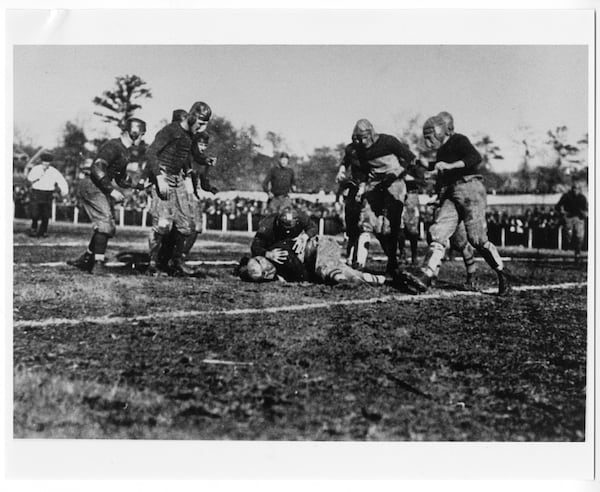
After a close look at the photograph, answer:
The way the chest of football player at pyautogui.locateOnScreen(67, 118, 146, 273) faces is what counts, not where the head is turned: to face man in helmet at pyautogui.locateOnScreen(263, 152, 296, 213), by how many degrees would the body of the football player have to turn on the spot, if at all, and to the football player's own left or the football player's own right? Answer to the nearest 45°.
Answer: approximately 90° to the football player's own left

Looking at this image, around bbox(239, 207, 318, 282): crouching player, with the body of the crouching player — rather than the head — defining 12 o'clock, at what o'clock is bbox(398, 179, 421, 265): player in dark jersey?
The player in dark jersey is roughly at 9 o'clock from the crouching player.

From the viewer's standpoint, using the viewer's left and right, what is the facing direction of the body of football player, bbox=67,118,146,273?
facing to the right of the viewer

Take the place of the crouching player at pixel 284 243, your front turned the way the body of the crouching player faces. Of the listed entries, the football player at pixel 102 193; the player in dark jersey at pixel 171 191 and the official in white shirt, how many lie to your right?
3

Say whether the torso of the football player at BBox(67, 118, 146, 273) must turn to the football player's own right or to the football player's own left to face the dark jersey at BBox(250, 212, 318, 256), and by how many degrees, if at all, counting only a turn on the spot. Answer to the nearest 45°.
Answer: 0° — they already face it
